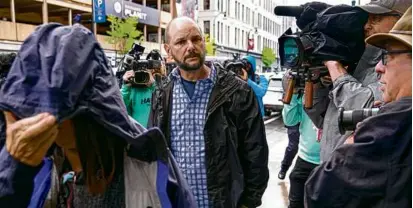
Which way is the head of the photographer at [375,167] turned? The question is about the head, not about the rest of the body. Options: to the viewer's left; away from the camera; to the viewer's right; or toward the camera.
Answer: to the viewer's left

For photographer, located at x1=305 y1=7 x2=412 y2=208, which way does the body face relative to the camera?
to the viewer's left

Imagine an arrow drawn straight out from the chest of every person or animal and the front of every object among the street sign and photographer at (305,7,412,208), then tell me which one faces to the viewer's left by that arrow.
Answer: the photographer

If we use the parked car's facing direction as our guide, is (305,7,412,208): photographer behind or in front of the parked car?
in front

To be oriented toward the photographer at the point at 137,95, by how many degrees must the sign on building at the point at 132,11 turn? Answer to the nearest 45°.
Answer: approximately 45° to its right

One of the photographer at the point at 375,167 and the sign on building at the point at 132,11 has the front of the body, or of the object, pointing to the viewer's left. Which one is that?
the photographer

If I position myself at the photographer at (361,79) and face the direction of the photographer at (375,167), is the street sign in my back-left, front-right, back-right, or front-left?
back-right

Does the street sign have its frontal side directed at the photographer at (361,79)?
yes

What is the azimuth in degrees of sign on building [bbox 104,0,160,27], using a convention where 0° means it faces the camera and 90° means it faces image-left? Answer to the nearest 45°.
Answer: approximately 315°
